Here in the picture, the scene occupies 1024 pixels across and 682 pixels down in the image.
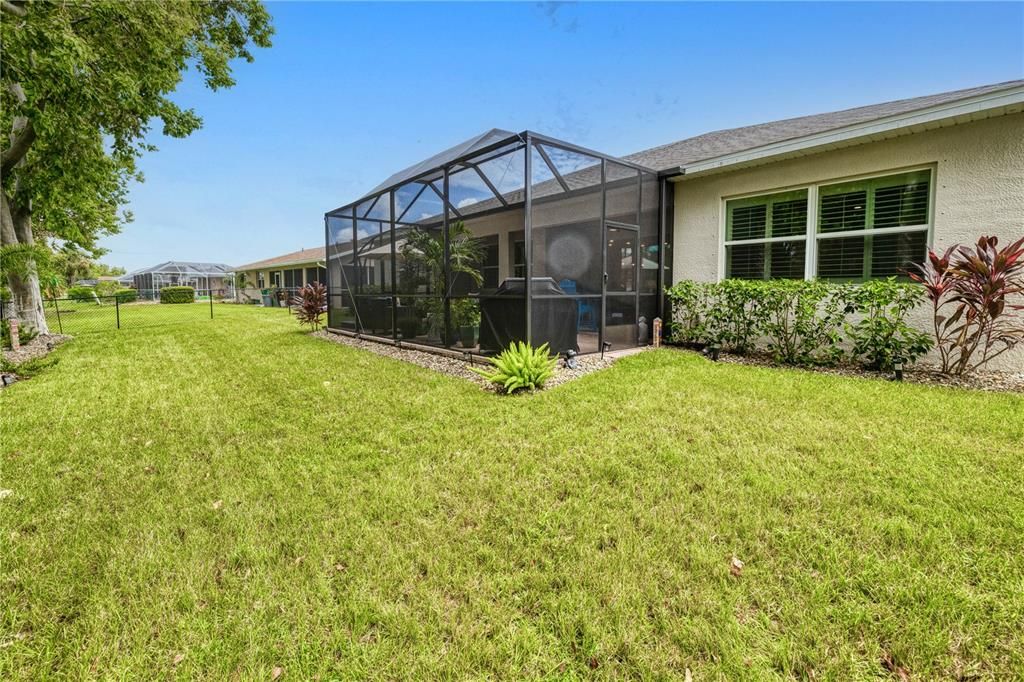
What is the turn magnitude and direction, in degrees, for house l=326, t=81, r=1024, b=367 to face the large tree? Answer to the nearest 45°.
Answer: approximately 135° to its left

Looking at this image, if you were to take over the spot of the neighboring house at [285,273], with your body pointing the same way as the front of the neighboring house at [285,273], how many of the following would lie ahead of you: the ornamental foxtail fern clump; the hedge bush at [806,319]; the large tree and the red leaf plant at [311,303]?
0

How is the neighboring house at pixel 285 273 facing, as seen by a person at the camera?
facing away from the viewer and to the right of the viewer

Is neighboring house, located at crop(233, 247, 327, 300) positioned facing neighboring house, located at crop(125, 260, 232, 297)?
no

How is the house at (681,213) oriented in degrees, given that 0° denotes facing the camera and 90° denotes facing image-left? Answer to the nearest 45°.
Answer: approximately 225°

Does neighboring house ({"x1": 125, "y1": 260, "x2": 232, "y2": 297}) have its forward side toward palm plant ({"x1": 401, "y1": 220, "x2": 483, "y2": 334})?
no

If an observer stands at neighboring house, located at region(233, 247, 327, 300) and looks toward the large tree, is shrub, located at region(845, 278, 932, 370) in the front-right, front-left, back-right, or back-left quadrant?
front-left

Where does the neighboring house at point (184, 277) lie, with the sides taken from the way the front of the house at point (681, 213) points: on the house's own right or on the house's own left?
on the house's own left

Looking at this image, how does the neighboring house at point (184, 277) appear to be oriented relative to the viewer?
away from the camera

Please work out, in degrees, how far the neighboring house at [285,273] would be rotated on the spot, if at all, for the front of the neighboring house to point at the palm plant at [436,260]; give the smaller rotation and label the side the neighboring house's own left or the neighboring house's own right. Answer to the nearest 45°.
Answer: approximately 135° to the neighboring house's own right
